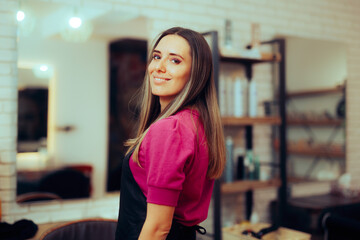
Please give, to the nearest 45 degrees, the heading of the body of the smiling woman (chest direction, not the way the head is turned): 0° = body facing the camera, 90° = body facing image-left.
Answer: approximately 90°

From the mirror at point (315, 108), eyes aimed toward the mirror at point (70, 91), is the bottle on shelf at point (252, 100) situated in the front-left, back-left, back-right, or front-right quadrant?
front-left

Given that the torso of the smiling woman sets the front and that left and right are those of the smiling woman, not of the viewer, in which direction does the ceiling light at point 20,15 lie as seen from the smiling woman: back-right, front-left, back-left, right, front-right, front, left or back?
front-right

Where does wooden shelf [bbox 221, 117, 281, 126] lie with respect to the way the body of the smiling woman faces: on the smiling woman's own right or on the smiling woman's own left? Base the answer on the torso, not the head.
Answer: on the smiling woman's own right
